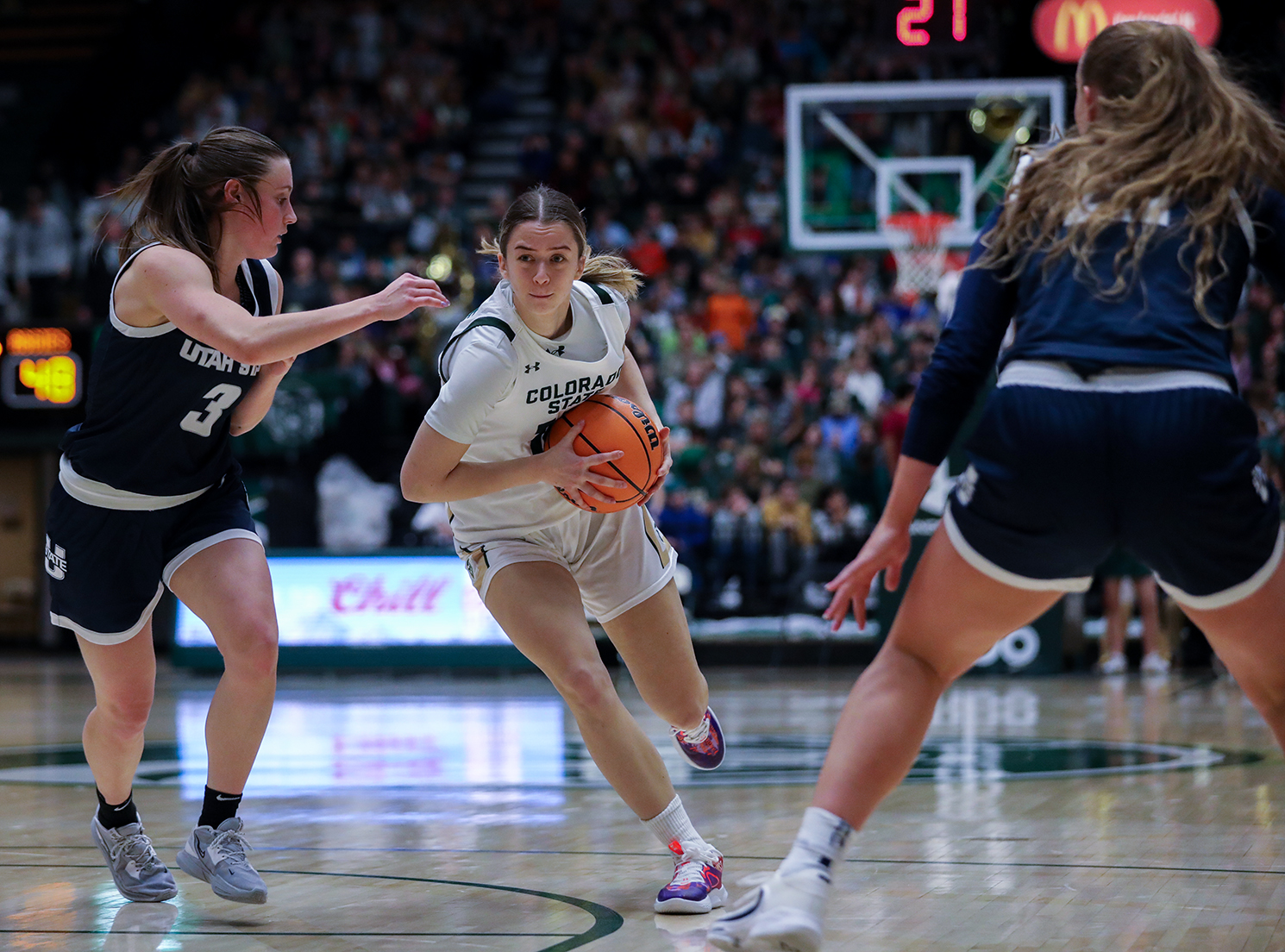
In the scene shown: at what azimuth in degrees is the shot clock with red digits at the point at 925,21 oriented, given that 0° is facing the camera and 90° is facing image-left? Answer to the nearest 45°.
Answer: approximately 0°

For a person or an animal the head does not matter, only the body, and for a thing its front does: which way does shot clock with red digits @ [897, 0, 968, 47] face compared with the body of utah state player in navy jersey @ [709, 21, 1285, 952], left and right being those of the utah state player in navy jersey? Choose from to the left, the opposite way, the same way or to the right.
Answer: the opposite way

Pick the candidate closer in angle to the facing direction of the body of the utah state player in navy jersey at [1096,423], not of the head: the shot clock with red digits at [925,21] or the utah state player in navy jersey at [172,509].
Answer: the shot clock with red digits

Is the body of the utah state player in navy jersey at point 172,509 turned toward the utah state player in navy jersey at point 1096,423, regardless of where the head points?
yes

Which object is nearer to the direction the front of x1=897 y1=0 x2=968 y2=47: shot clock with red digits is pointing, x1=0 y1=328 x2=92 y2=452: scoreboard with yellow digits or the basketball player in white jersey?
the basketball player in white jersey

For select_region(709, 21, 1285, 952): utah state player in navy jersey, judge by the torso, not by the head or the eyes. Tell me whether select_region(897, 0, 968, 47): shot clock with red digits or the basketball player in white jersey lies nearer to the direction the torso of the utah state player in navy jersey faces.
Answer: the shot clock with red digits

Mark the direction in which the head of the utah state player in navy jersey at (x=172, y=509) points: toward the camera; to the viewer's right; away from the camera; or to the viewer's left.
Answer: to the viewer's right

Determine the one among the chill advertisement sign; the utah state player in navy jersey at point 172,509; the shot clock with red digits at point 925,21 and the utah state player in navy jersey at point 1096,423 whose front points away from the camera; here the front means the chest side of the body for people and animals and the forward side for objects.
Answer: the utah state player in navy jersey at point 1096,423

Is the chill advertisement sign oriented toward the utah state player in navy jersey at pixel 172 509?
yes

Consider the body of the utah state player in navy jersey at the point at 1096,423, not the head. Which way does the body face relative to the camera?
away from the camera

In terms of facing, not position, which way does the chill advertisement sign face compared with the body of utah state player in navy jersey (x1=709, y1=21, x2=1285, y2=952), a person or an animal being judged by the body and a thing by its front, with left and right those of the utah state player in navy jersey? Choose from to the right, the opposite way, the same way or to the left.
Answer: the opposite way

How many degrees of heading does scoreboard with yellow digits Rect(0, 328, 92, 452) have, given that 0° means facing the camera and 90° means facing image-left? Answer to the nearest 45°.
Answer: approximately 0°
